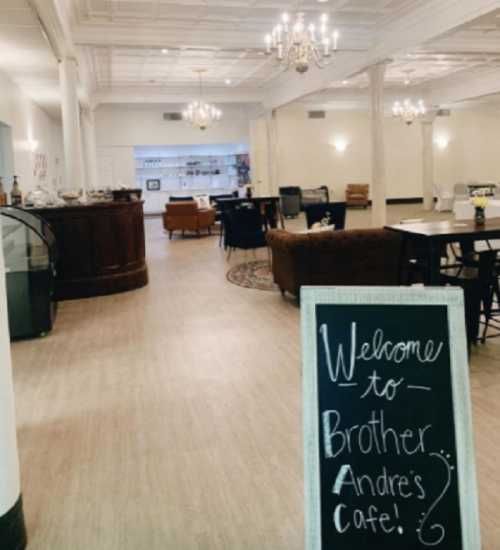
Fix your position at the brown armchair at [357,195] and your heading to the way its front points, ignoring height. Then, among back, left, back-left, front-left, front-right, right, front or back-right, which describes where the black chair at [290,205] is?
front-right

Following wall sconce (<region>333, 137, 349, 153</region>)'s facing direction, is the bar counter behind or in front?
in front

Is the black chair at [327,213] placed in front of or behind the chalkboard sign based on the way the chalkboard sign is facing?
behind

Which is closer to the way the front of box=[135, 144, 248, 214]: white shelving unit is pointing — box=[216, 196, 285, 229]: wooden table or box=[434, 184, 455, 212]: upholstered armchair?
the wooden table

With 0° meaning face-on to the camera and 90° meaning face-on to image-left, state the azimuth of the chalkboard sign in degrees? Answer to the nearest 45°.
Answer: approximately 0°

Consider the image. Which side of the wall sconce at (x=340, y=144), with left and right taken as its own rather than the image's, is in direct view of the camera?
front

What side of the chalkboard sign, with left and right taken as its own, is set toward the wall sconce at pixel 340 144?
back

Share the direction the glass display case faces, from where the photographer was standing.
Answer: facing to the right of the viewer

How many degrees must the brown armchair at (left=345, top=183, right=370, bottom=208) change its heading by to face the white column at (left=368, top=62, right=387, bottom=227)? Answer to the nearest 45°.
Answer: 0° — it already faces it

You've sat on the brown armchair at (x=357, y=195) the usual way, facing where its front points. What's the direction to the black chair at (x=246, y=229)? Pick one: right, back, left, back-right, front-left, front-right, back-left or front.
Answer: front

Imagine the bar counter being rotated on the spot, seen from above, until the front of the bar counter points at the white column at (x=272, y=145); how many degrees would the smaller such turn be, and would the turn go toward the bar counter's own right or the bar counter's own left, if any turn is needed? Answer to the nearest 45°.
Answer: approximately 90° to the bar counter's own left

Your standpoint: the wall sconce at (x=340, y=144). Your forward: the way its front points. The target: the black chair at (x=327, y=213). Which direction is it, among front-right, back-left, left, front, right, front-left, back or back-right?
front
